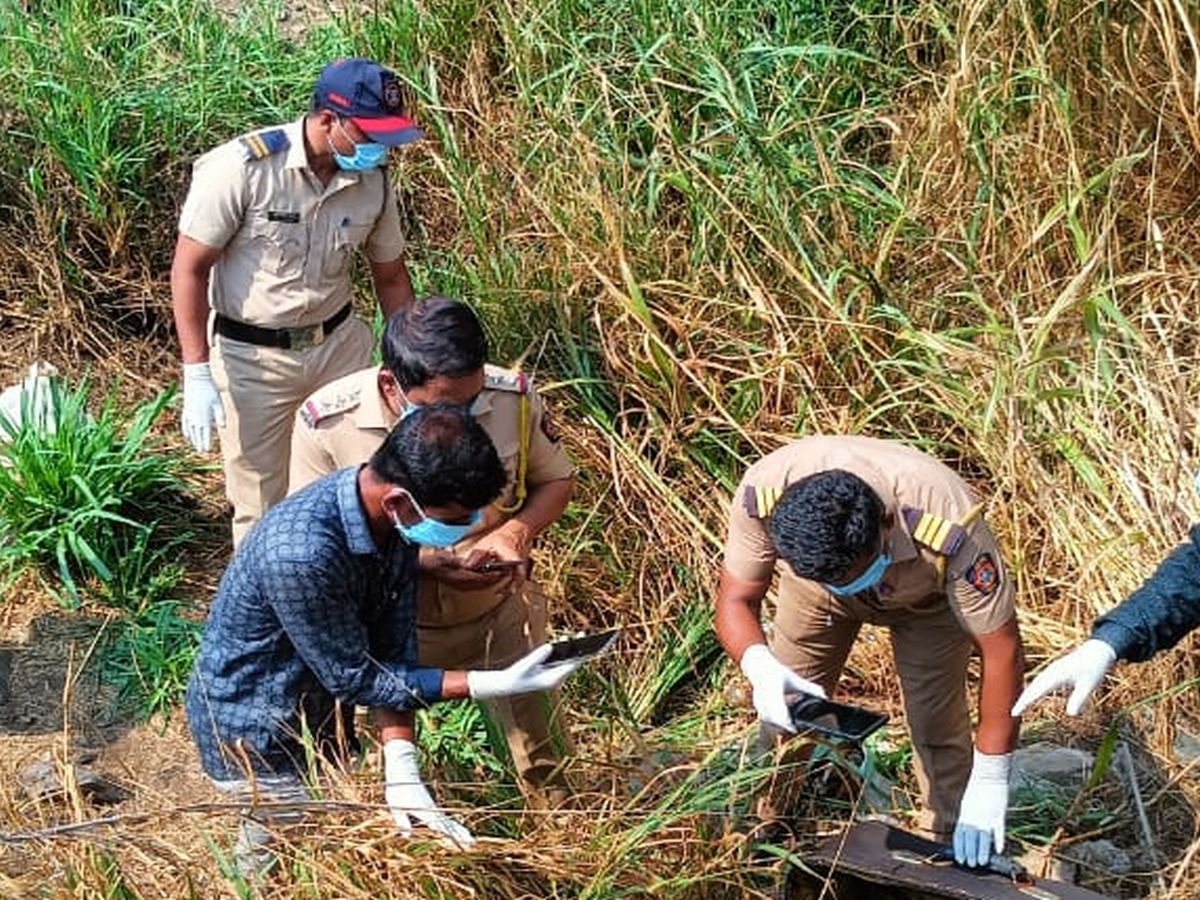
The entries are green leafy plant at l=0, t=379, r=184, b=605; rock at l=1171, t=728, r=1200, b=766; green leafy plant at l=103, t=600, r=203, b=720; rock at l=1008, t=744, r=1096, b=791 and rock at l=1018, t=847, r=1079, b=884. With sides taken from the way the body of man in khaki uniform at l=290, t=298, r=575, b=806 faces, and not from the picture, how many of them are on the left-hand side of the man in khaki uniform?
3

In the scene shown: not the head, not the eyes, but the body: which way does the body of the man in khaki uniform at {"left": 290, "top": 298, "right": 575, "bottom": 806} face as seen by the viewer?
toward the camera

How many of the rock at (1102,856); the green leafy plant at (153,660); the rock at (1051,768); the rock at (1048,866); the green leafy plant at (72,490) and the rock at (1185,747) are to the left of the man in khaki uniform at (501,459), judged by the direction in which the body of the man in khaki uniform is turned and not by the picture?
4

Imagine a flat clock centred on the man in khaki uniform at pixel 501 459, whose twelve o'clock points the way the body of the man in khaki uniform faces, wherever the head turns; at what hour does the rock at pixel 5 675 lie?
The rock is roughly at 4 o'clock from the man in khaki uniform.

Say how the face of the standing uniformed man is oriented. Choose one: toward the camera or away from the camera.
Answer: toward the camera

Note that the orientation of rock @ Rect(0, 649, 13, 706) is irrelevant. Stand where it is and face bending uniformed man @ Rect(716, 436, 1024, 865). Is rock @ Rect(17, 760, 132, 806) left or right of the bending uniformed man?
right

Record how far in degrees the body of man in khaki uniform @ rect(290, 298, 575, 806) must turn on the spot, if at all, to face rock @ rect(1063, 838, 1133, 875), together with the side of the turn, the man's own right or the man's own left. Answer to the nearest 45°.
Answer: approximately 90° to the man's own left

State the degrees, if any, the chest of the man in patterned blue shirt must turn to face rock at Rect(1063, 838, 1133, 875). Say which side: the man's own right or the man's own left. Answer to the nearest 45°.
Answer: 0° — they already face it

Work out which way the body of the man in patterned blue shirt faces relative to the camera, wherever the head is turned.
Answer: to the viewer's right

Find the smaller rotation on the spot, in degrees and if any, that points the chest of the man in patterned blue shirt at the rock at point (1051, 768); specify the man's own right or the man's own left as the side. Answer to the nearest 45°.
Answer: approximately 45° to the man's own left

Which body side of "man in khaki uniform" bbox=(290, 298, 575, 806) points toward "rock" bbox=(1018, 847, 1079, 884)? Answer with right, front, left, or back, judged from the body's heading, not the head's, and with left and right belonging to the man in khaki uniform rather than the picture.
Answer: left

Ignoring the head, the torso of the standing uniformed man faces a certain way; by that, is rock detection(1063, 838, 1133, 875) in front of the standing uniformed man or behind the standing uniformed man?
in front

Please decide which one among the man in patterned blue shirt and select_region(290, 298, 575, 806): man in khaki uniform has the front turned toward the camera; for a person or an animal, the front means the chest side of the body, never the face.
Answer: the man in khaki uniform

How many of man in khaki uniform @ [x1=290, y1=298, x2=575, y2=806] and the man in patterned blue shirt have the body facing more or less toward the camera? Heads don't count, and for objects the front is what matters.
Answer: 1
